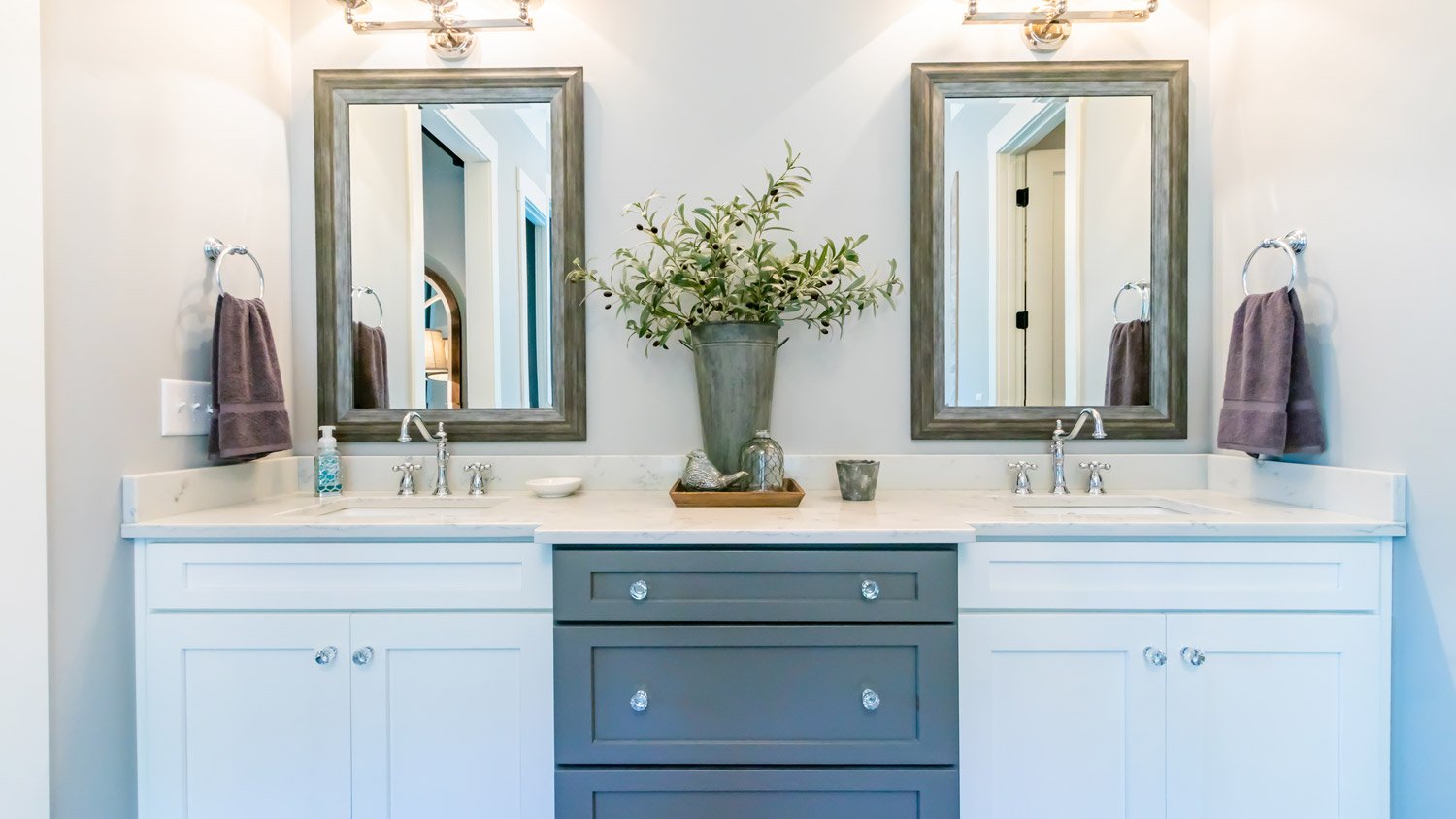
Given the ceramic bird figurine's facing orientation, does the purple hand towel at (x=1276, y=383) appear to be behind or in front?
behind

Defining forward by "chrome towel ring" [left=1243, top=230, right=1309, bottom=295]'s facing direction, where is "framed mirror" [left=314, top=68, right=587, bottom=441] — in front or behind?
in front

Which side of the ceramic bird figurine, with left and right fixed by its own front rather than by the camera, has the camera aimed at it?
left

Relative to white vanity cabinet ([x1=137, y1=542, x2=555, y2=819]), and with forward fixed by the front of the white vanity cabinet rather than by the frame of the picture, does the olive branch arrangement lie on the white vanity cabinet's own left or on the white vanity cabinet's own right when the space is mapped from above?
on the white vanity cabinet's own left

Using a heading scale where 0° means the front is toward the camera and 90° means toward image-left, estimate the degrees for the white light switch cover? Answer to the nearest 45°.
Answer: approximately 315°

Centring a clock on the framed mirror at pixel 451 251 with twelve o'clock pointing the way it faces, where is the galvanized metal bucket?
The galvanized metal bucket is roughly at 10 o'clock from the framed mirror.

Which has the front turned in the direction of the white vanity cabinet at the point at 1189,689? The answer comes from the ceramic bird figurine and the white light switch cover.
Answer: the white light switch cover

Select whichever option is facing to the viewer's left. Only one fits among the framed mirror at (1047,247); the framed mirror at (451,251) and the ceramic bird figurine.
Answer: the ceramic bird figurine

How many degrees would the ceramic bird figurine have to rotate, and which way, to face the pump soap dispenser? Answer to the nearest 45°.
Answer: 0° — it already faces it
